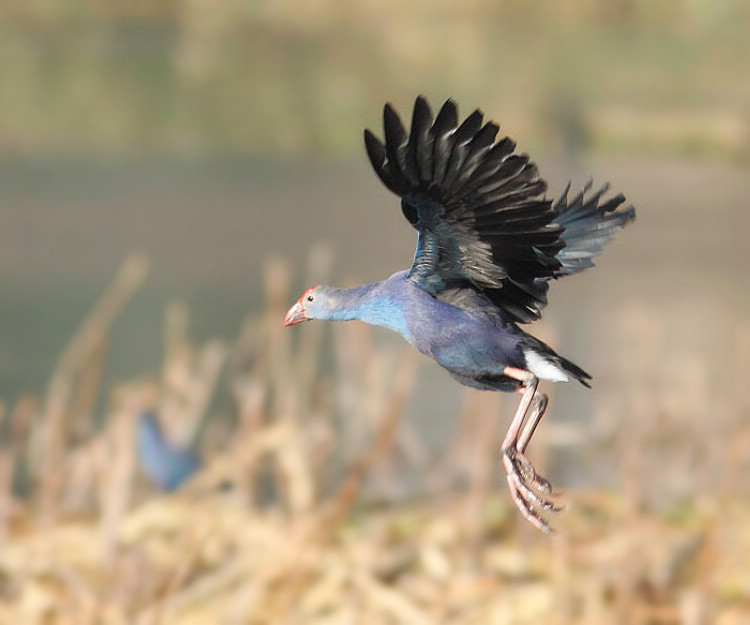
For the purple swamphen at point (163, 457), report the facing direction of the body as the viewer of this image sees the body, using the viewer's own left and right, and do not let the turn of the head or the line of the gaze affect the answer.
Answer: facing to the left of the viewer

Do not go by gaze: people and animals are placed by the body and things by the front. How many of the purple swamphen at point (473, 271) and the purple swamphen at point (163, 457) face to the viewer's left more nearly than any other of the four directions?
2

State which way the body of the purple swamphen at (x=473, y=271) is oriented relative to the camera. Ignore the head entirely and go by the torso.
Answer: to the viewer's left

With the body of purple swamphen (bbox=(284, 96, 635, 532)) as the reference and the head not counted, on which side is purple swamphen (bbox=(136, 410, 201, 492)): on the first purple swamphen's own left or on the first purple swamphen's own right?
on the first purple swamphen's own right

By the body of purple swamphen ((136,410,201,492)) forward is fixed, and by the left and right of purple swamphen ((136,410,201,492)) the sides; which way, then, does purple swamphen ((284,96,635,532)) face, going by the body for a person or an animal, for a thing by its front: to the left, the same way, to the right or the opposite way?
the same way

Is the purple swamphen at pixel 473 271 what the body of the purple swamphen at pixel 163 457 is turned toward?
no
